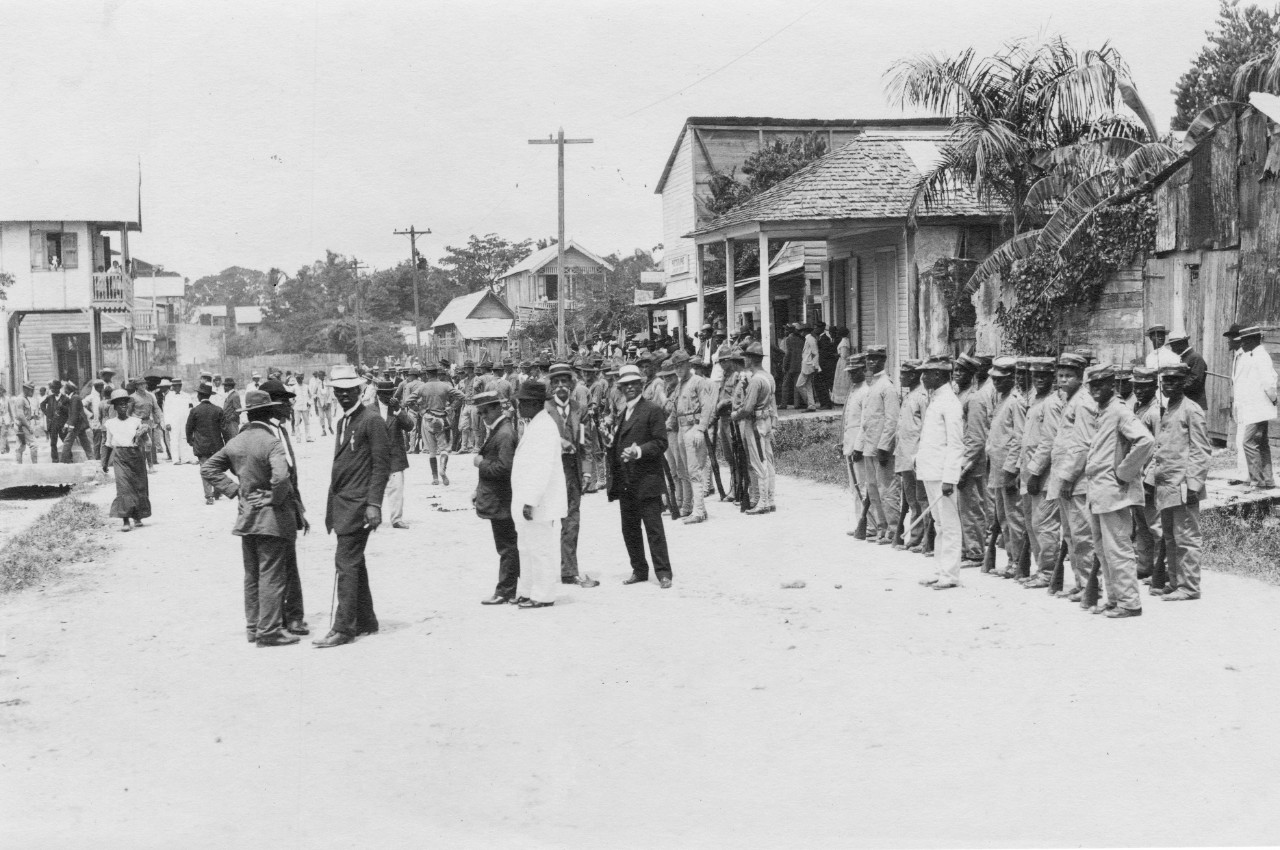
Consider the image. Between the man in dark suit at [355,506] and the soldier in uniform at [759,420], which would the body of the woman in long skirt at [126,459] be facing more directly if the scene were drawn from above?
the man in dark suit

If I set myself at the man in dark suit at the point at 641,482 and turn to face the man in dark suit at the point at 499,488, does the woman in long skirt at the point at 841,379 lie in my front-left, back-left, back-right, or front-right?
back-right

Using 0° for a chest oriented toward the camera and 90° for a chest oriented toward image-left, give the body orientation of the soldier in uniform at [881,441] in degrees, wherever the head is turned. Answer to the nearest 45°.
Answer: approximately 45°

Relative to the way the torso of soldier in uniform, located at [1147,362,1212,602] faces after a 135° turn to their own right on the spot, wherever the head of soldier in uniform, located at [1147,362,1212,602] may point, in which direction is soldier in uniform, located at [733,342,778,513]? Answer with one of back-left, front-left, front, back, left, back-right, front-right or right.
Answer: front-left

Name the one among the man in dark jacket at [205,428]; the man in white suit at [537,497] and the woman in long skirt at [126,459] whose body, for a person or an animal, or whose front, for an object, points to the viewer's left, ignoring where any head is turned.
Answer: the man in white suit

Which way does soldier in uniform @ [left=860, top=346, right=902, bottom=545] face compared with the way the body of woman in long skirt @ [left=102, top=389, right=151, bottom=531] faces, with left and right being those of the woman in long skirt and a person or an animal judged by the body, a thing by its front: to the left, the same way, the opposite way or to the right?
to the right

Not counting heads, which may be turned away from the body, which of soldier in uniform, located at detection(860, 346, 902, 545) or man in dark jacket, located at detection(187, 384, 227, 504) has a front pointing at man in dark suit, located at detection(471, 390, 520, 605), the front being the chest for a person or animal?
the soldier in uniform

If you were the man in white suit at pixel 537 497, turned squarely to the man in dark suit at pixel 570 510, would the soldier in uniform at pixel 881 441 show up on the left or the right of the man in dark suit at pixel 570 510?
right

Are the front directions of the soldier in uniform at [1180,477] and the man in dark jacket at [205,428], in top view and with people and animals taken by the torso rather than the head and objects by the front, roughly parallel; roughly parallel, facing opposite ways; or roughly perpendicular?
roughly perpendicular

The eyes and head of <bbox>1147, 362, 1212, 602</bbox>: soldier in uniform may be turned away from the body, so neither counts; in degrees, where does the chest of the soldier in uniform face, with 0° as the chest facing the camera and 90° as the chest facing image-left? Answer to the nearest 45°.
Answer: approximately 45°

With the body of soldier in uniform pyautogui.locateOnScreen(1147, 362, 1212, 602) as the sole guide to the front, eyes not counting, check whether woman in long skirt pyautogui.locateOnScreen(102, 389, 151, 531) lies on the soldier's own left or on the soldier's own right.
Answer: on the soldier's own right

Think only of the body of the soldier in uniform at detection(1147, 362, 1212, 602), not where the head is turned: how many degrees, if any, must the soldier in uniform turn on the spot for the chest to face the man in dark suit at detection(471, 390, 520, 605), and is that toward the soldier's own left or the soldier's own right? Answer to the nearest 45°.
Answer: approximately 45° to the soldier's own right
